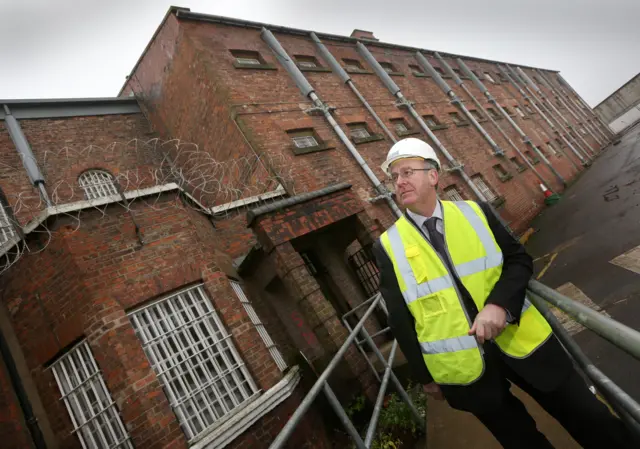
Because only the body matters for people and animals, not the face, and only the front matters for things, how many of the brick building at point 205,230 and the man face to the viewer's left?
0

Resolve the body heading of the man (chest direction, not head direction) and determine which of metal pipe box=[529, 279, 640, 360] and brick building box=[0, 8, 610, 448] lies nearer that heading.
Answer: the metal pipe

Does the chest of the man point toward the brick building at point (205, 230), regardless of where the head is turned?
no

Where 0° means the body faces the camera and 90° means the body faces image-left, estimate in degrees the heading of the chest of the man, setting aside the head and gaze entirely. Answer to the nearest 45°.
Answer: approximately 0°

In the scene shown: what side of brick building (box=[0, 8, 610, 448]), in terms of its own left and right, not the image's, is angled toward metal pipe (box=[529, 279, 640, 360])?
front

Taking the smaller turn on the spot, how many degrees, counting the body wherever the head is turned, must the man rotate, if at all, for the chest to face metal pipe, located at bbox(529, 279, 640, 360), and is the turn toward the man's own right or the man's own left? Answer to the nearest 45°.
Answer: approximately 45° to the man's own left

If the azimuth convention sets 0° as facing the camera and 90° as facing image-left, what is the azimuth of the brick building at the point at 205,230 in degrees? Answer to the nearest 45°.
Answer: approximately 315°
